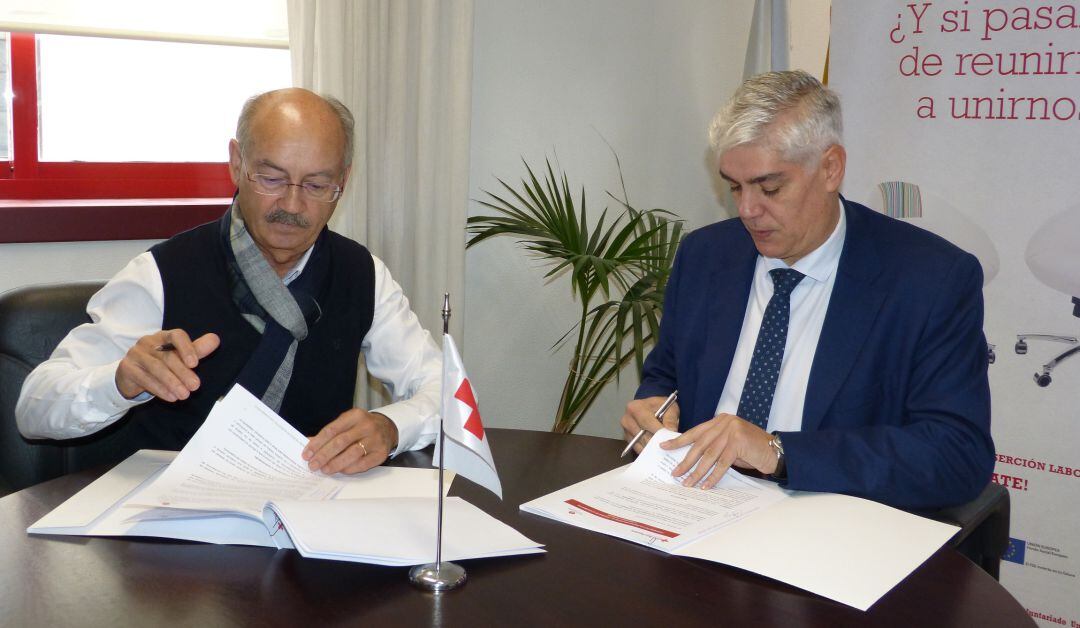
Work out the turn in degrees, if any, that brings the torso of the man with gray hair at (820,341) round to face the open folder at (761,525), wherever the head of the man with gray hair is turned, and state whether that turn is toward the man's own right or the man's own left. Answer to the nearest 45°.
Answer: approximately 45° to the man's own left

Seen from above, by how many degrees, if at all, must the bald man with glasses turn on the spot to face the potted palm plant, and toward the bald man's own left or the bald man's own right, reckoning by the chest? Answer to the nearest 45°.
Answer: approximately 135° to the bald man's own left

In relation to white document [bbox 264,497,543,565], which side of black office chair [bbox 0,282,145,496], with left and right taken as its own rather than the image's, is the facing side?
front

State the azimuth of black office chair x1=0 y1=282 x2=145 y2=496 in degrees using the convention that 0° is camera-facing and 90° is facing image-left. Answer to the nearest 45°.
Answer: approximately 315°

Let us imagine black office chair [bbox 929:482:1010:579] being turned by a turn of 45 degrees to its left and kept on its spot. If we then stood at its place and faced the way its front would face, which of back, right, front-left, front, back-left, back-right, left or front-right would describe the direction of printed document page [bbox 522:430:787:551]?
front-right

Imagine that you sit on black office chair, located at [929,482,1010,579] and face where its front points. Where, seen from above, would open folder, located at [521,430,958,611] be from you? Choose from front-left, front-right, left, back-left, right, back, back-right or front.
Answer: front

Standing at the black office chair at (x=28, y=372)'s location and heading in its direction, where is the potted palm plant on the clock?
The potted palm plant is roughly at 10 o'clock from the black office chair.

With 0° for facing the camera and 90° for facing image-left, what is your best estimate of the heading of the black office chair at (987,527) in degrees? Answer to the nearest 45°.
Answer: approximately 45°

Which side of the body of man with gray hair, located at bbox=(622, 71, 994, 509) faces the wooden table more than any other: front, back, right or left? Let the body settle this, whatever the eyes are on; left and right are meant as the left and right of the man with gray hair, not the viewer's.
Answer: front

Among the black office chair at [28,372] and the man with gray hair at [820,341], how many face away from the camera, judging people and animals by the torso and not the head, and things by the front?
0

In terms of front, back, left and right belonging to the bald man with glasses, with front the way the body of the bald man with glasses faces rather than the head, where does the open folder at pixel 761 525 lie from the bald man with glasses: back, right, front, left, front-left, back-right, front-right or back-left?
front-left

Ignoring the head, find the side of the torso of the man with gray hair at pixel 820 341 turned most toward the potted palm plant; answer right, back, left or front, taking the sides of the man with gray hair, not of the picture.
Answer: right

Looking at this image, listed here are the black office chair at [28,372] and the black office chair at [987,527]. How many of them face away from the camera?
0
